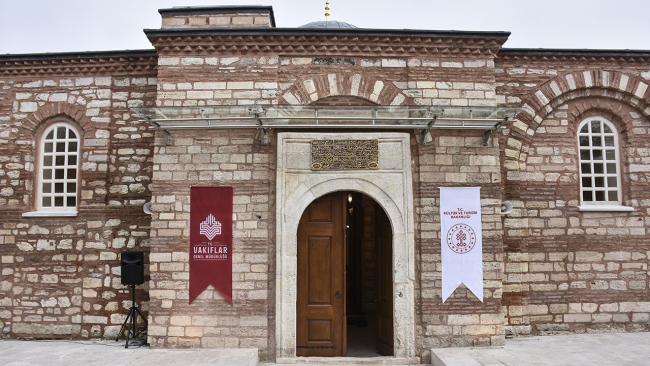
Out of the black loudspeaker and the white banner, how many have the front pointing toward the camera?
2

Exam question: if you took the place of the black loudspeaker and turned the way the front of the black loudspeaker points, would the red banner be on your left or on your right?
on your left

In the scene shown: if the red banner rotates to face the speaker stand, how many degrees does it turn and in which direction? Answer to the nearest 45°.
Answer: approximately 135° to its right

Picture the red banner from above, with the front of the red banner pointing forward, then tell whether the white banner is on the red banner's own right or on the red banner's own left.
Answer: on the red banner's own left

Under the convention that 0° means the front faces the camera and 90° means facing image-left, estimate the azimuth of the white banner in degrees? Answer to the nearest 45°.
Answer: approximately 0°

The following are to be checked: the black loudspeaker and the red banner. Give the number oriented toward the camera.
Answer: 2

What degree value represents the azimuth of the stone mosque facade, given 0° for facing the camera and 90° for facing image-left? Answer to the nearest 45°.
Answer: approximately 0°

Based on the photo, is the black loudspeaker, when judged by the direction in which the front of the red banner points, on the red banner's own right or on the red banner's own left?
on the red banner's own right
